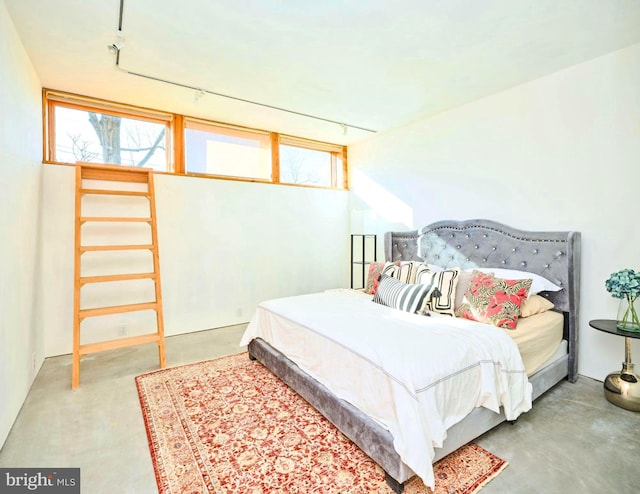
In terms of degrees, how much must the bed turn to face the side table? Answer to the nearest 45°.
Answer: approximately 135° to its left

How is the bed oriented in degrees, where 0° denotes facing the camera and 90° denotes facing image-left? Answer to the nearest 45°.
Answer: approximately 45°

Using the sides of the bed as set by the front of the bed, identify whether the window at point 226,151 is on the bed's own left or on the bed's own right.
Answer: on the bed's own right

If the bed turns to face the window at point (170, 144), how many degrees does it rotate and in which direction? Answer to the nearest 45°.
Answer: approximately 45° to its right

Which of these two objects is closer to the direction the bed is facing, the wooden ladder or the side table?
the wooden ladder

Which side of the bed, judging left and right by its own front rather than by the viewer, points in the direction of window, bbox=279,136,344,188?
right
